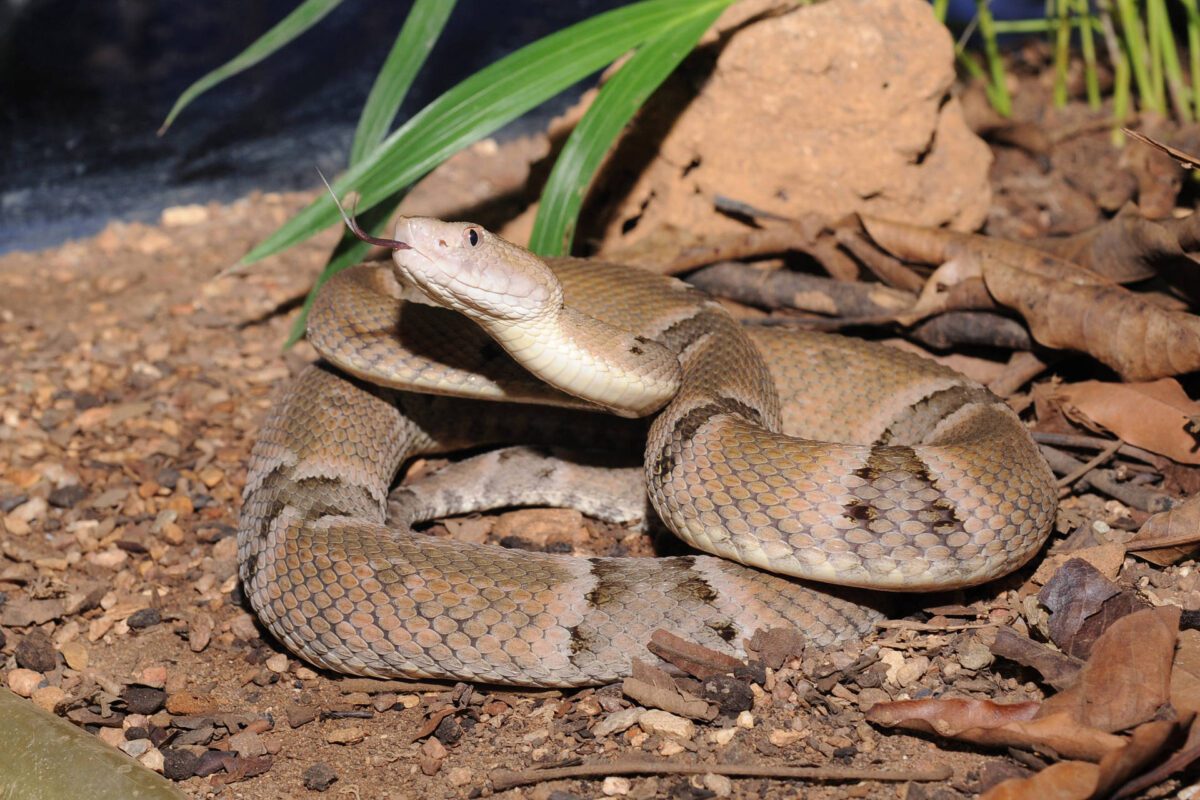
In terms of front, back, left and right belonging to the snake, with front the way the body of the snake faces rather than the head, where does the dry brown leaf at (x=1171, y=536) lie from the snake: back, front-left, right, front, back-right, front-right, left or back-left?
back

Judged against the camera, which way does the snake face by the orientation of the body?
to the viewer's left

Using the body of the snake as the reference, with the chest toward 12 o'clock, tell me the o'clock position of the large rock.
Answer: The large rock is roughly at 4 o'clock from the snake.

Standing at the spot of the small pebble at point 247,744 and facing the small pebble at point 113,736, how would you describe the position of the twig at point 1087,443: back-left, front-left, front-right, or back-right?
back-right

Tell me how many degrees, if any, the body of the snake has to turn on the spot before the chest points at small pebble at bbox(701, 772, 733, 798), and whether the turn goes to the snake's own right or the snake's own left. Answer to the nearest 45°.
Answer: approximately 90° to the snake's own left

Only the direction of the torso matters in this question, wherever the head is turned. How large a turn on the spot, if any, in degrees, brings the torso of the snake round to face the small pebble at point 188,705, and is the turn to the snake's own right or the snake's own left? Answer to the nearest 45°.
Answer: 0° — it already faces it

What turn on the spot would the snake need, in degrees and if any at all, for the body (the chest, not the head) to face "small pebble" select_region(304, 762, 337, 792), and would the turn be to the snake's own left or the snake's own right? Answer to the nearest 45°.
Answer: approximately 45° to the snake's own left
